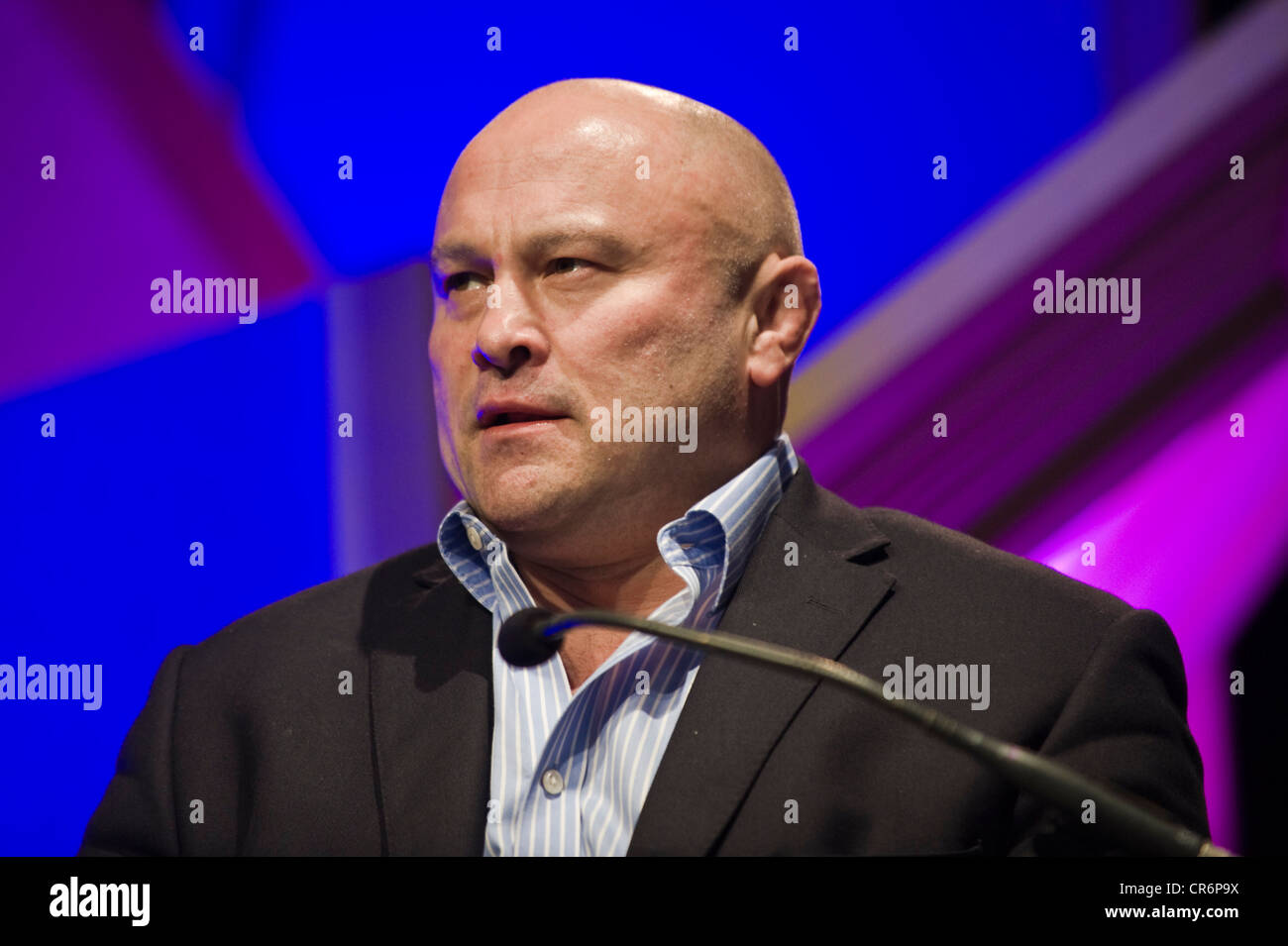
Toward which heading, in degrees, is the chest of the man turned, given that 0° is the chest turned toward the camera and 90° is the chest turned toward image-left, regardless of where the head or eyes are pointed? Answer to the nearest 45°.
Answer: approximately 45°

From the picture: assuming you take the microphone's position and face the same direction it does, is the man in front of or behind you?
in front

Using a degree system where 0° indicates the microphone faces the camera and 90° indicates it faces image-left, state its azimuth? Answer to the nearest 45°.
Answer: approximately 135°

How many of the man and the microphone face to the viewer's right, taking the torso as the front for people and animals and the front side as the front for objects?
0
